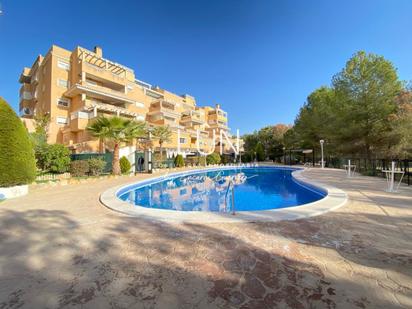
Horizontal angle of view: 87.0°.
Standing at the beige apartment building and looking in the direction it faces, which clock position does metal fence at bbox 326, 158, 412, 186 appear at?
The metal fence is roughly at 12 o'clock from the beige apartment building.

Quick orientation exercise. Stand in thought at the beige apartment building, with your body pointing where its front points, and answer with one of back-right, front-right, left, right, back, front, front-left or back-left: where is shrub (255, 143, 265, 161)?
front-left

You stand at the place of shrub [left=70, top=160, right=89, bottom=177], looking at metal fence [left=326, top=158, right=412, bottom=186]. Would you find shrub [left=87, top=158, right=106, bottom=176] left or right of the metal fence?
left

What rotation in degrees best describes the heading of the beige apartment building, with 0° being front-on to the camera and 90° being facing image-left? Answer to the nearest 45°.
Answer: approximately 315°

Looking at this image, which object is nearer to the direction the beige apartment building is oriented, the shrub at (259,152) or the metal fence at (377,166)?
the metal fence

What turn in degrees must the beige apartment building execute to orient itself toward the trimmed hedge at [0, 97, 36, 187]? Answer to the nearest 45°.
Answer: approximately 45° to its right

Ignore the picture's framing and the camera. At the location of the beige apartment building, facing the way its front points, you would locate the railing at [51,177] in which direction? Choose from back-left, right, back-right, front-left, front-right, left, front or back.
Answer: front-right

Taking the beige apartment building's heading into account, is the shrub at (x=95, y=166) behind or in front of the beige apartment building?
in front

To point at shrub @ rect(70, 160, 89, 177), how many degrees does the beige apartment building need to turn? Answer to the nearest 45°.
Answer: approximately 45° to its right

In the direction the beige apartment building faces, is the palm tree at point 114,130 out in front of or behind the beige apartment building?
in front

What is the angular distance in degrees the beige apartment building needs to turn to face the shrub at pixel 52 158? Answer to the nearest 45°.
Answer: approximately 45° to its right
